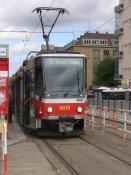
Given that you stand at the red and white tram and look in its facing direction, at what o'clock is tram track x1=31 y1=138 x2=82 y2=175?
The tram track is roughly at 12 o'clock from the red and white tram.

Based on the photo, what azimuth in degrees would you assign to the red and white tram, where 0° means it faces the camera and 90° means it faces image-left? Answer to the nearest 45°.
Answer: approximately 0°

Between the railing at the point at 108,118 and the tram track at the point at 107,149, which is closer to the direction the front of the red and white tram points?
the tram track
